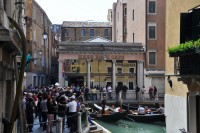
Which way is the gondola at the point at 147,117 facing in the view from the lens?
facing to the left of the viewer

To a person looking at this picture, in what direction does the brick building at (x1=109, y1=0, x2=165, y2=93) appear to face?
facing the viewer

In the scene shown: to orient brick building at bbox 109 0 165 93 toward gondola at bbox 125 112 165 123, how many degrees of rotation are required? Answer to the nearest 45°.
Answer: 0° — it already faces it

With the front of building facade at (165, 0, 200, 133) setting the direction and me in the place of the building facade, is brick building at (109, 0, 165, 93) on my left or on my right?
on my right

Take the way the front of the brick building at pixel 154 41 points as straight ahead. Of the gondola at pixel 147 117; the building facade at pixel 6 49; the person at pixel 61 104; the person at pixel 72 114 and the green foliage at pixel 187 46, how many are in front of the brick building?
5

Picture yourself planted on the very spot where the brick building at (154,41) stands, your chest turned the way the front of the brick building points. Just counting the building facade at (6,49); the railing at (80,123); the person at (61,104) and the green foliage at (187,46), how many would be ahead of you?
4

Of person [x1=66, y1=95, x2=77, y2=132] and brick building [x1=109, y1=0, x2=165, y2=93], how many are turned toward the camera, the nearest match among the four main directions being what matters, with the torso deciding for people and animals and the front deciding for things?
1

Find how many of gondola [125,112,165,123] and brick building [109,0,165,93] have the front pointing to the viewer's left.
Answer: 1

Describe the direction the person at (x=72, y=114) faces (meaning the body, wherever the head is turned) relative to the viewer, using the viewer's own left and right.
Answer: facing away from the viewer and to the left of the viewer

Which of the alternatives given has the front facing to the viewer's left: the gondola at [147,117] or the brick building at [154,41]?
the gondola

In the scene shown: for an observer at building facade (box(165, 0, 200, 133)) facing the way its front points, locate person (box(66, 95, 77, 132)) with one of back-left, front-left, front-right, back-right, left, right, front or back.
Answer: front-right

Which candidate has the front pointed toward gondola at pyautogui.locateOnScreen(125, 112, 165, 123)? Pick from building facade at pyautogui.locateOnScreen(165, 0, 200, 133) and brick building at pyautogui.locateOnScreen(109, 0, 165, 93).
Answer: the brick building

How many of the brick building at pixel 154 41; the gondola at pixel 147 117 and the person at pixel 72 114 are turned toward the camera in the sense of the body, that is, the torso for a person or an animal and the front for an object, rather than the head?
1
